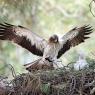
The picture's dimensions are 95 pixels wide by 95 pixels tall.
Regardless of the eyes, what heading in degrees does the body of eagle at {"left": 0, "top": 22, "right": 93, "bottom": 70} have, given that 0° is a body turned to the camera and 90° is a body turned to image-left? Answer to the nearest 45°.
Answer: approximately 315°
